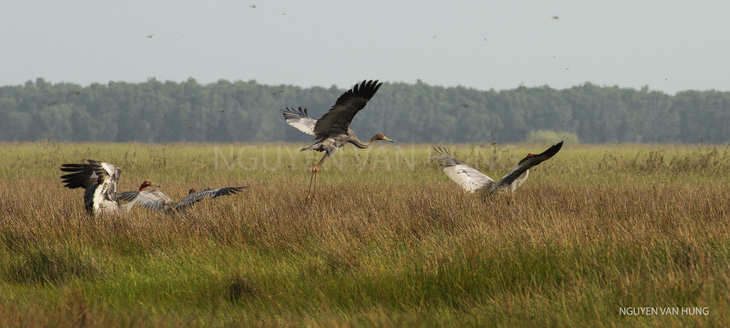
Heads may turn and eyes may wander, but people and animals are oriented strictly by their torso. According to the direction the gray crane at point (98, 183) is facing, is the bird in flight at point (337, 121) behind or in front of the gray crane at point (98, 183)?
in front

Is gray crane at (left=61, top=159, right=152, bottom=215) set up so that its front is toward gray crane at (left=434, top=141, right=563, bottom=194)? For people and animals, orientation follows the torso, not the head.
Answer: yes

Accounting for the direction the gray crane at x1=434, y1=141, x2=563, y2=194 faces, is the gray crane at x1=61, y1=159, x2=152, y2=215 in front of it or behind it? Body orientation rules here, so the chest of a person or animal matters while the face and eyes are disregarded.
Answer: behind

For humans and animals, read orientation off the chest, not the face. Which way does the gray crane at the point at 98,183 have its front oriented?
to the viewer's right

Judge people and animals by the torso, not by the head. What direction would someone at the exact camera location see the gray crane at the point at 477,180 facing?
facing away from the viewer and to the right of the viewer

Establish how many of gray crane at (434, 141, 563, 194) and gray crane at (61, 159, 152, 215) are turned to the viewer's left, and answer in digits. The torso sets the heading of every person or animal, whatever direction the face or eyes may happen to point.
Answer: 0
